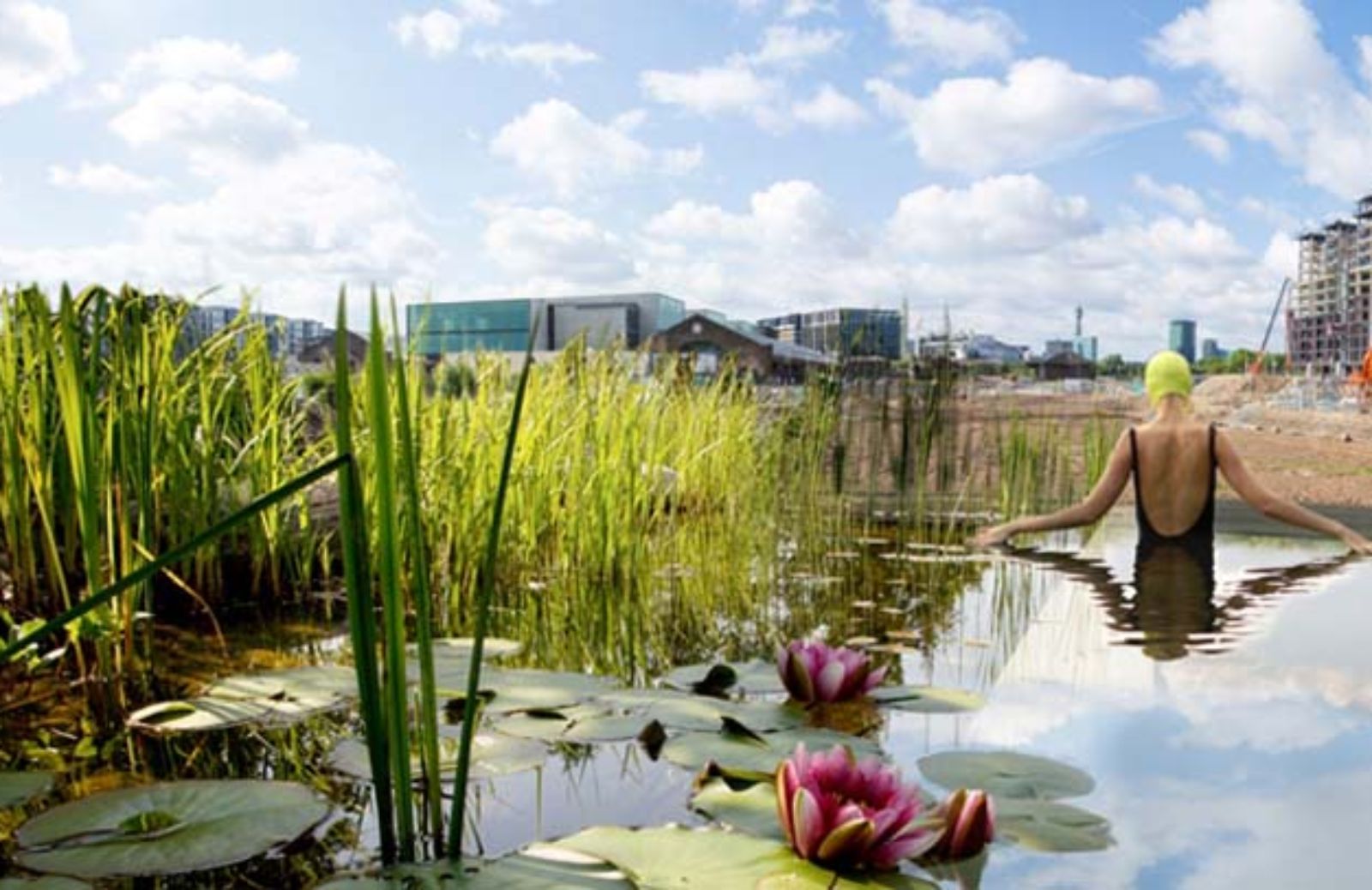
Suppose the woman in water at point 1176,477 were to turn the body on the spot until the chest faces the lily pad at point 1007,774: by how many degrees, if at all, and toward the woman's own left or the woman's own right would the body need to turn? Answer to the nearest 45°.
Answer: approximately 180°

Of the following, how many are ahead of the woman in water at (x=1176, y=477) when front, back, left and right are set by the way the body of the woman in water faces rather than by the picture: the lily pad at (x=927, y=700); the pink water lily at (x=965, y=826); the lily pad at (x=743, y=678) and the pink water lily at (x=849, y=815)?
0

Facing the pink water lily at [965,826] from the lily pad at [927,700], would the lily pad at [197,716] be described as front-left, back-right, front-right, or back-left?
front-right

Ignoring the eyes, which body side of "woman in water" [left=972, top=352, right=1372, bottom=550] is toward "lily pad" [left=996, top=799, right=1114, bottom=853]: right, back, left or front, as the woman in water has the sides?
back

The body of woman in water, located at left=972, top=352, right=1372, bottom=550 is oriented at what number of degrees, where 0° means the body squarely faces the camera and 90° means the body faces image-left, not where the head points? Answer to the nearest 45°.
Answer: approximately 180°

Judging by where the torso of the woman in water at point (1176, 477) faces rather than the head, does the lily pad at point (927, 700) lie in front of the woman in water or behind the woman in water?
behind

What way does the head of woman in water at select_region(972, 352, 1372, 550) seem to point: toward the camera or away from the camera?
away from the camera

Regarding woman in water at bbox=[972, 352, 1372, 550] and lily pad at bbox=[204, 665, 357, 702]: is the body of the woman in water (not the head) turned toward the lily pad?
no

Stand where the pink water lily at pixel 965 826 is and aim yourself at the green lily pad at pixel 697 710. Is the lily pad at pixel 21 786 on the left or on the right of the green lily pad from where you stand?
left

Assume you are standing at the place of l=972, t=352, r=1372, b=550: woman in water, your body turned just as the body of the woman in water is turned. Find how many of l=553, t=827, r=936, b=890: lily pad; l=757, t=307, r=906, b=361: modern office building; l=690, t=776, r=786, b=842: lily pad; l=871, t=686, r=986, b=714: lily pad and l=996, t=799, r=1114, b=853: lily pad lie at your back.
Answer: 4

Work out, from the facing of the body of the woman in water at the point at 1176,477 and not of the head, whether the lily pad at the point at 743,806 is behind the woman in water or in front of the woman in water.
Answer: behind

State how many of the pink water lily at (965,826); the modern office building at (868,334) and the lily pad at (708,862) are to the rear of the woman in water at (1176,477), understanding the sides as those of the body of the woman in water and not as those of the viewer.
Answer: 2

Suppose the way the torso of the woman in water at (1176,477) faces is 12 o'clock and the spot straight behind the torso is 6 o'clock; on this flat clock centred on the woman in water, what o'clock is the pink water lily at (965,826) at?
The pink water lily is roughly at 6 o'clock from the woman in water.

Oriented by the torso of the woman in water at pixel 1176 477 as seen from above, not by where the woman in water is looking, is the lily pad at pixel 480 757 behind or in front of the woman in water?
behind

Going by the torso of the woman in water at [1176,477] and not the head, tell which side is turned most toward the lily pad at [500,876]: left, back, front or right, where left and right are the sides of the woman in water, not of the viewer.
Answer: back
